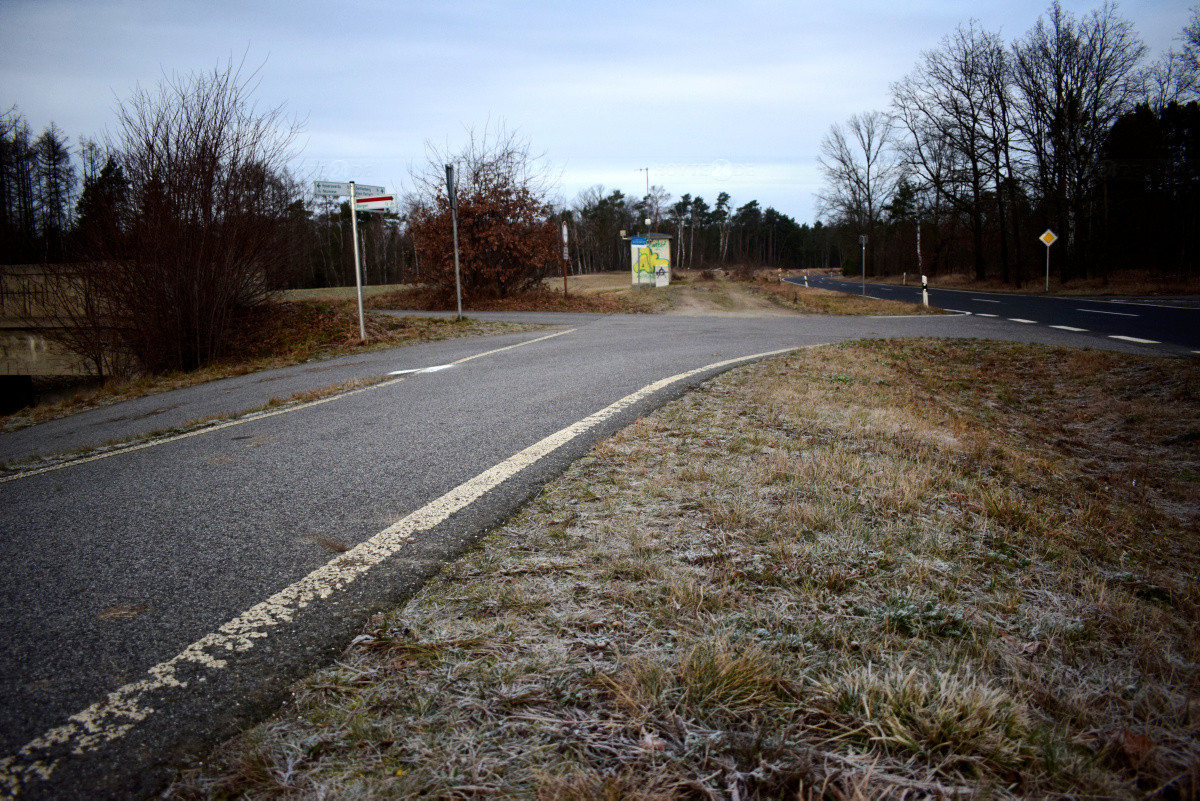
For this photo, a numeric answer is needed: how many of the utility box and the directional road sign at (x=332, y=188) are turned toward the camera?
2

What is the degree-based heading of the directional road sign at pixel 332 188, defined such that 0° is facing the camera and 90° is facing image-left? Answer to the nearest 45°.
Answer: approximately 0°

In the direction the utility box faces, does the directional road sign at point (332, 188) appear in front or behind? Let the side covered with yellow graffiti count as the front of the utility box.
in front

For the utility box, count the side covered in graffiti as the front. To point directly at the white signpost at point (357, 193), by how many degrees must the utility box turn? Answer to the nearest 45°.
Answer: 0° — it already faces it
